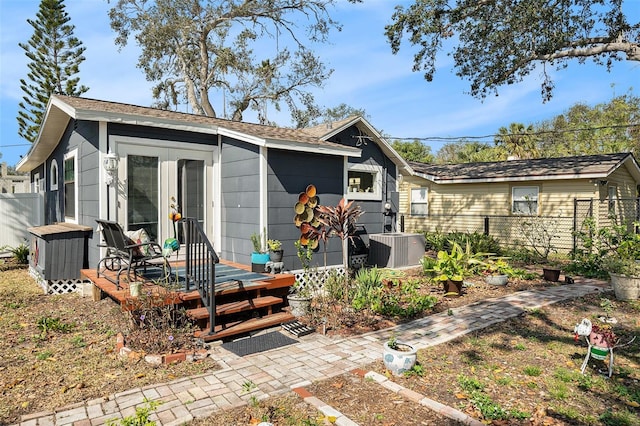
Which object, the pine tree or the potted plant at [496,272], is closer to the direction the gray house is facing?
the potted plant

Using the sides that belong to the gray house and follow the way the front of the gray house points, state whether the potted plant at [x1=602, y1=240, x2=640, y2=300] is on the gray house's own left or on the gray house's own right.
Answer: on the gray house's own left

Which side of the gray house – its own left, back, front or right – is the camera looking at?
front

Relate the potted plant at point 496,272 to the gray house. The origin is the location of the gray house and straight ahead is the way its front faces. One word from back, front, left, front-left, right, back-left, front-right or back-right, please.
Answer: left

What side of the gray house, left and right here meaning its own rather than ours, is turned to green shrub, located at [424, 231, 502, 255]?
left

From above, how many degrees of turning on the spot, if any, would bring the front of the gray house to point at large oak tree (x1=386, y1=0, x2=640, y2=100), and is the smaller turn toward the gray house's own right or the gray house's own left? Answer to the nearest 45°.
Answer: approximately 90° to the gray house's own left

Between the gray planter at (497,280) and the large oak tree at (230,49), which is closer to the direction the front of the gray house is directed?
the gray planter

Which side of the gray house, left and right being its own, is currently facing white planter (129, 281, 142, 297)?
front

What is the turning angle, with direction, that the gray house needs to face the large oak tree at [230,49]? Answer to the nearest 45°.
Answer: approximately 180°

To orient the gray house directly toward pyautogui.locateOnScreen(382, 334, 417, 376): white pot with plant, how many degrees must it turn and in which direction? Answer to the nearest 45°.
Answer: approximately 45° to its left

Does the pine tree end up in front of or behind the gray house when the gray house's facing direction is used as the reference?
behind

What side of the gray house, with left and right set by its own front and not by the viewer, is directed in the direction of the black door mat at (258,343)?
front
